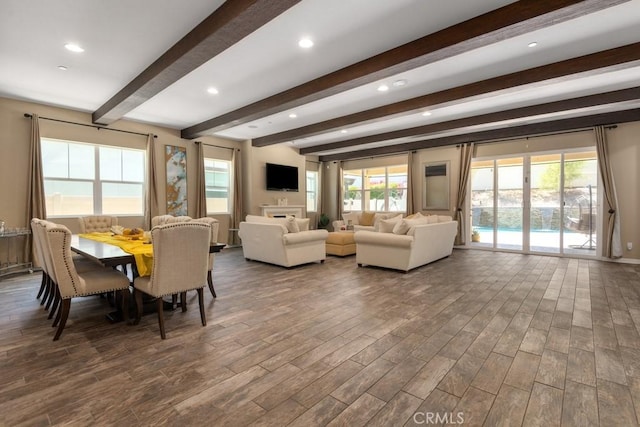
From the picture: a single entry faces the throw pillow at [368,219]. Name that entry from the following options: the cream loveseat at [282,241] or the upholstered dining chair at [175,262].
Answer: the cream loveseat

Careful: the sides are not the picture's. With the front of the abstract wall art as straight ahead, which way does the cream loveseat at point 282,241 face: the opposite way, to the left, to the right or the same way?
to the left

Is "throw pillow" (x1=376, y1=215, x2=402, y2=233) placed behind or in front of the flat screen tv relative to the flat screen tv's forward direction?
in front

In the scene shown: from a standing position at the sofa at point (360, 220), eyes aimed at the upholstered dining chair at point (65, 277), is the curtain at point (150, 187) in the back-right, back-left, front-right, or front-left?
front-right

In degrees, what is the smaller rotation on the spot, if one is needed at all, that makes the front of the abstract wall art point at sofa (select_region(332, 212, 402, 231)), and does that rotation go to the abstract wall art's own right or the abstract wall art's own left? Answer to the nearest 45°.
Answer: approximately 45° to the abstract wall art's own left

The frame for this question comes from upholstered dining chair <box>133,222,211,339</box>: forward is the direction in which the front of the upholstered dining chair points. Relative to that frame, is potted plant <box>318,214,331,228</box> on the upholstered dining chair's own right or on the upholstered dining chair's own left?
on the upholstered dining chair's own right

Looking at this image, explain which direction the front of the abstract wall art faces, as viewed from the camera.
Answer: facing the viewer and to the right of the viewer

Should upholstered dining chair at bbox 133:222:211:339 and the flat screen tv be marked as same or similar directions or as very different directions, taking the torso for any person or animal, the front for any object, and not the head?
very different directions

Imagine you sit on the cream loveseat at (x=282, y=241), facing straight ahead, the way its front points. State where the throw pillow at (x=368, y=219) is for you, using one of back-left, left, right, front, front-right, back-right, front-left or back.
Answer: front

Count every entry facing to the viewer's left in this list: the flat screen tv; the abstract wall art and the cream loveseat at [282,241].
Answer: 0

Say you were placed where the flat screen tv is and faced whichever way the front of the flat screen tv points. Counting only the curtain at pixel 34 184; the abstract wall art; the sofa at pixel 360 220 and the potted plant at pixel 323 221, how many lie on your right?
2

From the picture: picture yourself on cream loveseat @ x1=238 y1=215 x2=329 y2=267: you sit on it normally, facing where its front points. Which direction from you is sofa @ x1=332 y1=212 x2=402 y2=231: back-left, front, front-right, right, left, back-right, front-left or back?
front

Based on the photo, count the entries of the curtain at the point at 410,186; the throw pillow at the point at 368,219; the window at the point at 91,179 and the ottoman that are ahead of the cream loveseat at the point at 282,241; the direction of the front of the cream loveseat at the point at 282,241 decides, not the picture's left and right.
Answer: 3

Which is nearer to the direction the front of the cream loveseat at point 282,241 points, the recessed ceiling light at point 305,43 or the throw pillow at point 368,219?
the throw pillow
